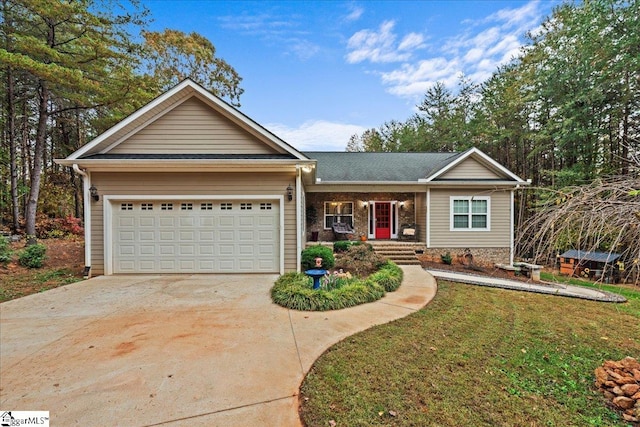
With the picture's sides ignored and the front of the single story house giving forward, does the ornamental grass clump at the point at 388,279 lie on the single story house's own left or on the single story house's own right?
on the single story house's own left

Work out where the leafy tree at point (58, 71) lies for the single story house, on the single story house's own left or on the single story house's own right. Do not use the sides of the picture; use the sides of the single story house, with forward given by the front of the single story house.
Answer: on the single story house's own right

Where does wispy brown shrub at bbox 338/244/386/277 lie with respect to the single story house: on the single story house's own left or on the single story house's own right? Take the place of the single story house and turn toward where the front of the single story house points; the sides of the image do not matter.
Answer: on the single story house's own left

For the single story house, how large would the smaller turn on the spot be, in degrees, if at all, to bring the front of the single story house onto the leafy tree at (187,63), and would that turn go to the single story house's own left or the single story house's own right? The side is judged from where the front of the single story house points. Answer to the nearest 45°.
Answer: approximately 180°

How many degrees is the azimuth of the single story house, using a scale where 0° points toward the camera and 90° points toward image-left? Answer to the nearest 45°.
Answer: approximately 0°
